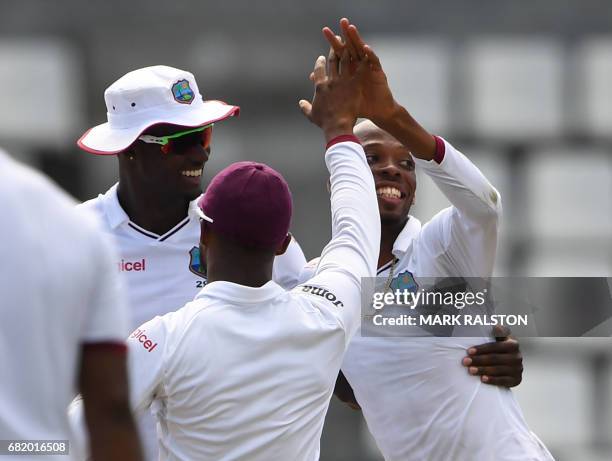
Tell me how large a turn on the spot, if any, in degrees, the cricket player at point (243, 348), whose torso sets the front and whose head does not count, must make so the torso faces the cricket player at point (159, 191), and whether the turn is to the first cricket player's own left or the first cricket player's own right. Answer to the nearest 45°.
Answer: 0° — they already face them

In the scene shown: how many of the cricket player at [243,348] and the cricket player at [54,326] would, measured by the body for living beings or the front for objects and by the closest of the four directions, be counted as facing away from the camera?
2

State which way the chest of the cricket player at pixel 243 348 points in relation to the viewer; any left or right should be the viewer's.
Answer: facing away from the viewer

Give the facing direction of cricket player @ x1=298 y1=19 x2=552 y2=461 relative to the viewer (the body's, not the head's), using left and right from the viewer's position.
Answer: facing the viewer and to the left of the viewer

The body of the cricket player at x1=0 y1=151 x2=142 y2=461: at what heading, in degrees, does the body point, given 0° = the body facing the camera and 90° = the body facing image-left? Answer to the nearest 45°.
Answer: approximately 180°

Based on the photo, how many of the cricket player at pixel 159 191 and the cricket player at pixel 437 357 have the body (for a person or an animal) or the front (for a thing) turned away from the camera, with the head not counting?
0

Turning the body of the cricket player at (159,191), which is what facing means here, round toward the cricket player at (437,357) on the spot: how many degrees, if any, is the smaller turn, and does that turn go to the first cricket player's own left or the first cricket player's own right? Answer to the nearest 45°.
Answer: approximately 45° to the first cricket player's own left

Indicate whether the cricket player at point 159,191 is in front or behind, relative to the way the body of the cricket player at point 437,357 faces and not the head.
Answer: in front

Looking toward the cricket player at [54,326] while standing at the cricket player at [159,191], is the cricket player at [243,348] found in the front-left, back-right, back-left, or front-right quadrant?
front-left

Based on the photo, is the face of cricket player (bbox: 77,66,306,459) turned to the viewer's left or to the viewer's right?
to the viewer's right

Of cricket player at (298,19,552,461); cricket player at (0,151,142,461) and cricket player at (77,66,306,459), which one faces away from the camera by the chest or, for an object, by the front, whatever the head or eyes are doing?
cricket player at (0,151,142,461)

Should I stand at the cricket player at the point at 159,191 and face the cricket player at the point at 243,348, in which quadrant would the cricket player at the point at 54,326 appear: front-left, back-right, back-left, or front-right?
front-right

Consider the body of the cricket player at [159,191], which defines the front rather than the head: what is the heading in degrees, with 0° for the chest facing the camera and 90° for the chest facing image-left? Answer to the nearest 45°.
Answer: approximately 315°

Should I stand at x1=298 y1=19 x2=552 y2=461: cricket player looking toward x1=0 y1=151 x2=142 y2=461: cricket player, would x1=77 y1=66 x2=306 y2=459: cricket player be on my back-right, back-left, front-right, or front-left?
front-right
